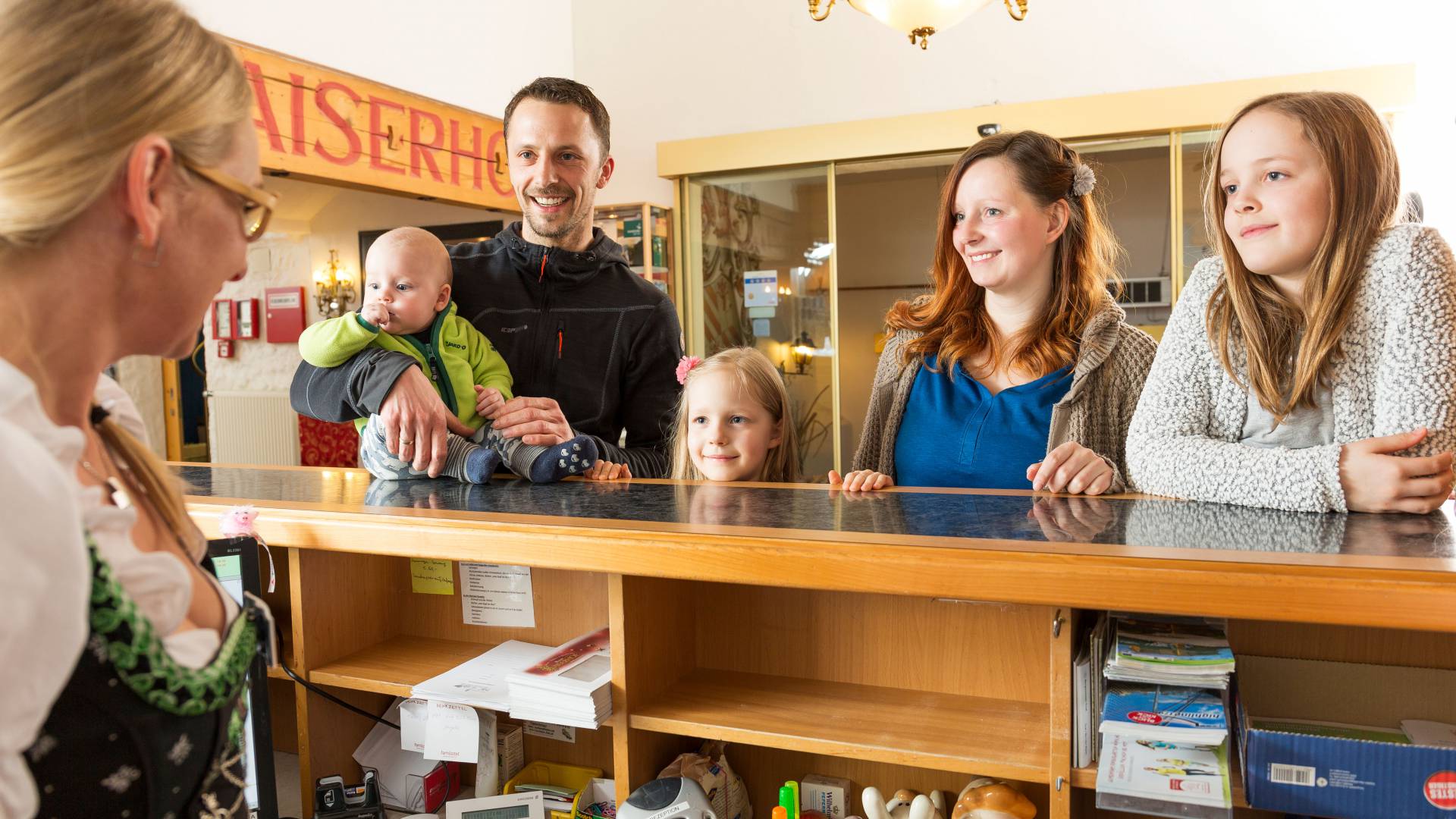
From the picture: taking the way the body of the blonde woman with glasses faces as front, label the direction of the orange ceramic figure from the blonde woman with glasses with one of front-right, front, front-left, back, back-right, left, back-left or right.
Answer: front

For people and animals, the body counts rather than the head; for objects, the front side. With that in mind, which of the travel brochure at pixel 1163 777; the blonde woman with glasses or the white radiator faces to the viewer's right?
the blonde woman with glasses

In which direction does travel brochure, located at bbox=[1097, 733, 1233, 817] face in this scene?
toward the camera

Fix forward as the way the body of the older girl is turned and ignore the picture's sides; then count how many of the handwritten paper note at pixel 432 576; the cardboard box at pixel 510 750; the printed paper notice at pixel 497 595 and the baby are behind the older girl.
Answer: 0

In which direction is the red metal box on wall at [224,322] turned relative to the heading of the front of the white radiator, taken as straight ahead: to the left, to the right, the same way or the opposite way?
the same way

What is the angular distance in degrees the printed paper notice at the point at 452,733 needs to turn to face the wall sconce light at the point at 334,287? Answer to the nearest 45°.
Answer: approximately 180°

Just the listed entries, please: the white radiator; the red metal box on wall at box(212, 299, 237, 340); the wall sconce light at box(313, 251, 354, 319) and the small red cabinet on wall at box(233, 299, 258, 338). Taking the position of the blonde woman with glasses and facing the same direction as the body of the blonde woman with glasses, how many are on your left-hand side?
4

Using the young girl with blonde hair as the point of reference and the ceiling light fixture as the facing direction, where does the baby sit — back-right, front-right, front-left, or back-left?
back-left

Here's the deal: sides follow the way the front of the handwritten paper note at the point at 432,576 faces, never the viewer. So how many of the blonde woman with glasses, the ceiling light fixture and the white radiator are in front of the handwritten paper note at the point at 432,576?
1

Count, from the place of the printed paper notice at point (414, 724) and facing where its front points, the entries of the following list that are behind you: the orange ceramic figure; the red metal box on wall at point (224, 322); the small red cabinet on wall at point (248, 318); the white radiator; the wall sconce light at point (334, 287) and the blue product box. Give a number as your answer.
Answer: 4

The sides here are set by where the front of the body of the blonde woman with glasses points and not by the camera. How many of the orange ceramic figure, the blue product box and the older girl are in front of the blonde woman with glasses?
3

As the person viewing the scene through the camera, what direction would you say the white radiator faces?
facing the viewer

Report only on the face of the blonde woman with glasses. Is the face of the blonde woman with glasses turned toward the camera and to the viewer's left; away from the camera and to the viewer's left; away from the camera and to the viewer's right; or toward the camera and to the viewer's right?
away from the camera and to the viewer's right

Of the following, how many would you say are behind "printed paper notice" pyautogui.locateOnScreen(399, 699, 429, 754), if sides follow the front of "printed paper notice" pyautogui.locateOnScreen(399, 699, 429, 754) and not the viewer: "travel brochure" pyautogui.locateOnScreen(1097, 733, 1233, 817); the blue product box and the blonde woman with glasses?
0

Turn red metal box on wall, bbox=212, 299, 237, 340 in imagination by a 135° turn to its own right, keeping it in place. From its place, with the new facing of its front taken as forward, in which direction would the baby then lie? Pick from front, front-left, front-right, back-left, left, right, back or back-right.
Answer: back-left

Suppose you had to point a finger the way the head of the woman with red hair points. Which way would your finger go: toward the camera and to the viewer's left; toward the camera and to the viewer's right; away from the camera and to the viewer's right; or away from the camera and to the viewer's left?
toward the camera and to the viewer's left

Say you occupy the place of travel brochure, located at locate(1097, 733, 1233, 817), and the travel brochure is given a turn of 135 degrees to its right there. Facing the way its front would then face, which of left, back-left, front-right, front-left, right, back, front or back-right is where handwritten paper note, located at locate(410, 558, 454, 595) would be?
front-left

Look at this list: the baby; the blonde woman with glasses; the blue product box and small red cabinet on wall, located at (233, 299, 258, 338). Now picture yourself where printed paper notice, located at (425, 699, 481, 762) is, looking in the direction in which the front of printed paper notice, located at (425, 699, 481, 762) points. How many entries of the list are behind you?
2

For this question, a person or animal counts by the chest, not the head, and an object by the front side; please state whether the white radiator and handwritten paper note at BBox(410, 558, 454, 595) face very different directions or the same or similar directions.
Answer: same or similar directions

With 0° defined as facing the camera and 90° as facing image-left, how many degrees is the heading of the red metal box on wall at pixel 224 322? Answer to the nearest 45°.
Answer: approximately 0°

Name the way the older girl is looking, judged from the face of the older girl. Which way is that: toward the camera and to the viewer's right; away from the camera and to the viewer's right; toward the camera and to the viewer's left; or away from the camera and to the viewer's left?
toward the camera and to the viewer's left

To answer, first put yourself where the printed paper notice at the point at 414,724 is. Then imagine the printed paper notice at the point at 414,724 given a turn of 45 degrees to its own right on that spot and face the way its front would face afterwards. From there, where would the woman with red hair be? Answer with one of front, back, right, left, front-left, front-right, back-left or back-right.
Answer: back-left
